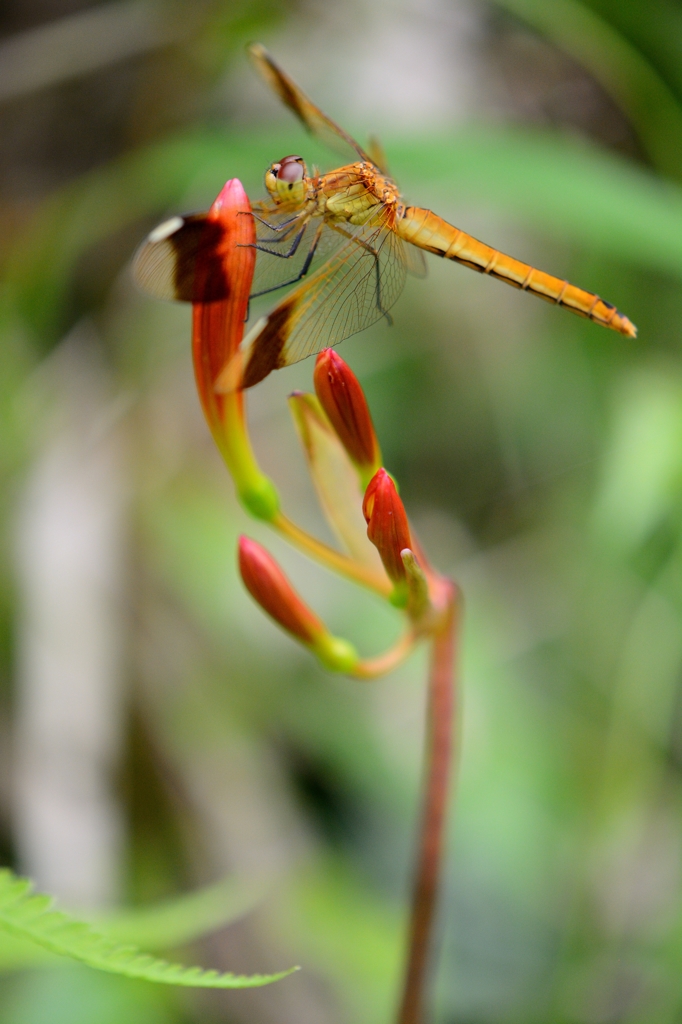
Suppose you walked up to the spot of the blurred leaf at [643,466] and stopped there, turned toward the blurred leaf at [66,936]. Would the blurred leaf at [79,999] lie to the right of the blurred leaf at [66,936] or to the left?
right

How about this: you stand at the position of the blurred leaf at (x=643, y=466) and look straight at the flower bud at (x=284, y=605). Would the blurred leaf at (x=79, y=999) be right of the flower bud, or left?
right

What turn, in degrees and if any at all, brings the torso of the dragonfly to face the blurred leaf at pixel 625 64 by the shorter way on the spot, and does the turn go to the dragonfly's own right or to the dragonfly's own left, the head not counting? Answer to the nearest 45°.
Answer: approximately 135° to the dragonfly's own right

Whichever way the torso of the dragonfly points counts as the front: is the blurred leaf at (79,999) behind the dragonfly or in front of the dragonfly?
in front

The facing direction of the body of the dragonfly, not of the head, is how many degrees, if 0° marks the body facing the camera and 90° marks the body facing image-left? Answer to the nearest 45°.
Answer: approximately 90°
